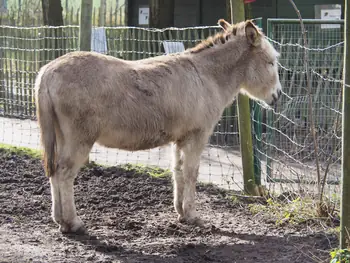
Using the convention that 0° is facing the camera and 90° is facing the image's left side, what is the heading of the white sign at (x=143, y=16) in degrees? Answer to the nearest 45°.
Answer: approximately 0°

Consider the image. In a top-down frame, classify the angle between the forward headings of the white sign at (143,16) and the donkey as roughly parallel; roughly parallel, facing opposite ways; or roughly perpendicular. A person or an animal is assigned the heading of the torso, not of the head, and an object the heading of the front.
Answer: roughly perpendicular

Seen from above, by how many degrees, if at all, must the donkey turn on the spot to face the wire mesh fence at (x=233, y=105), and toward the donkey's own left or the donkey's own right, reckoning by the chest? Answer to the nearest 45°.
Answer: approximately 90° to the donkey's own left

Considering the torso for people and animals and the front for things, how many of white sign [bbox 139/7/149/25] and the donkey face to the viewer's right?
1

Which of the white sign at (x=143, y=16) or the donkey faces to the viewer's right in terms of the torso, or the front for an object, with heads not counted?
the donkey

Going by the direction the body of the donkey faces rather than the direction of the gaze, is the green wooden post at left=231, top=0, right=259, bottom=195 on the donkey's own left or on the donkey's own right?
on the donkey's own left

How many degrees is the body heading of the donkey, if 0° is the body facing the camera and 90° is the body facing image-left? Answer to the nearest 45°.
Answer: approximately 270°
